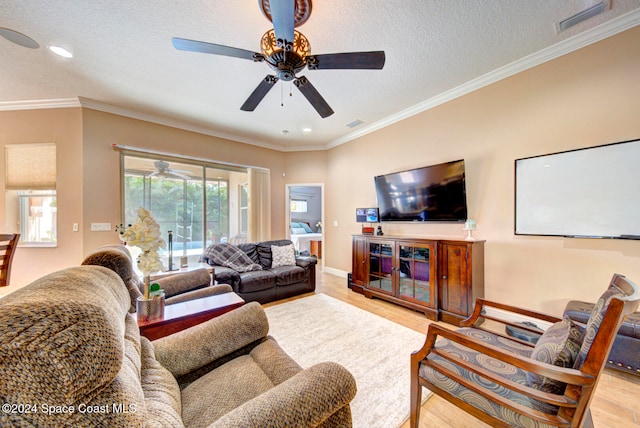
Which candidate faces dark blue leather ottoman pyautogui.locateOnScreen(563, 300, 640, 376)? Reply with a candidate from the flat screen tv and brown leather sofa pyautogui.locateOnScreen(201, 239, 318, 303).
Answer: brown leather sofa pyautogui.locateOnScreen(201, 239, 318, 303)

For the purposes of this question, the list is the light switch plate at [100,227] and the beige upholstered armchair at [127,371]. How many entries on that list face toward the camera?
1

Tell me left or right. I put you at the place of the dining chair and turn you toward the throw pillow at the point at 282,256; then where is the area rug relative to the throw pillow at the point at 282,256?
right

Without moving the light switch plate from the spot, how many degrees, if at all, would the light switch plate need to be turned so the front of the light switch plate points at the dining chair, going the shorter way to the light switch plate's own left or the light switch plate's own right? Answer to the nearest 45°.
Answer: approximately 45° to the light switch plate's own right

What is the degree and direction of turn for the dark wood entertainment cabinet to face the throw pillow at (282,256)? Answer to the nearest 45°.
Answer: approximately 45° to its right

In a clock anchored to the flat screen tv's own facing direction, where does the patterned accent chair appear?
The patterned accent chair is roughly at 10 o'clock from the flat screen tv.

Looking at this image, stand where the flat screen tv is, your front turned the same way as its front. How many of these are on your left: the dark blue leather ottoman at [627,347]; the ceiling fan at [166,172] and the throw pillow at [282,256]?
1

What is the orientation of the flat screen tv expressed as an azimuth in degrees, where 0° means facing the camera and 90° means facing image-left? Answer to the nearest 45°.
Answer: approximately 45°
